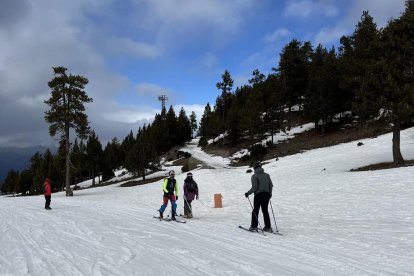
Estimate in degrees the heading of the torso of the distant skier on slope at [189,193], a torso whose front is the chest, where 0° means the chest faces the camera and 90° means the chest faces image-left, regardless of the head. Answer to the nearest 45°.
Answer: approximately 0°

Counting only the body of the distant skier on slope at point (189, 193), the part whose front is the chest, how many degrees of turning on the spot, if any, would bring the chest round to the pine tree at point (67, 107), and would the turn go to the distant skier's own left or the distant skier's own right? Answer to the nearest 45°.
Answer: approximately 135° to the distant skier's own right

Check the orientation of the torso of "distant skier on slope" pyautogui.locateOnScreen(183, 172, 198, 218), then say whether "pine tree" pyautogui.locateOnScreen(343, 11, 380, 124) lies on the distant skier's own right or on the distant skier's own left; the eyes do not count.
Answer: on the distant skier's own left

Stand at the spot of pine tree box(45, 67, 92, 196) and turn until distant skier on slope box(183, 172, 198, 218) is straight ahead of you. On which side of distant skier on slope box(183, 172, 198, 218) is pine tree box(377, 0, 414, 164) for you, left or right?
left
